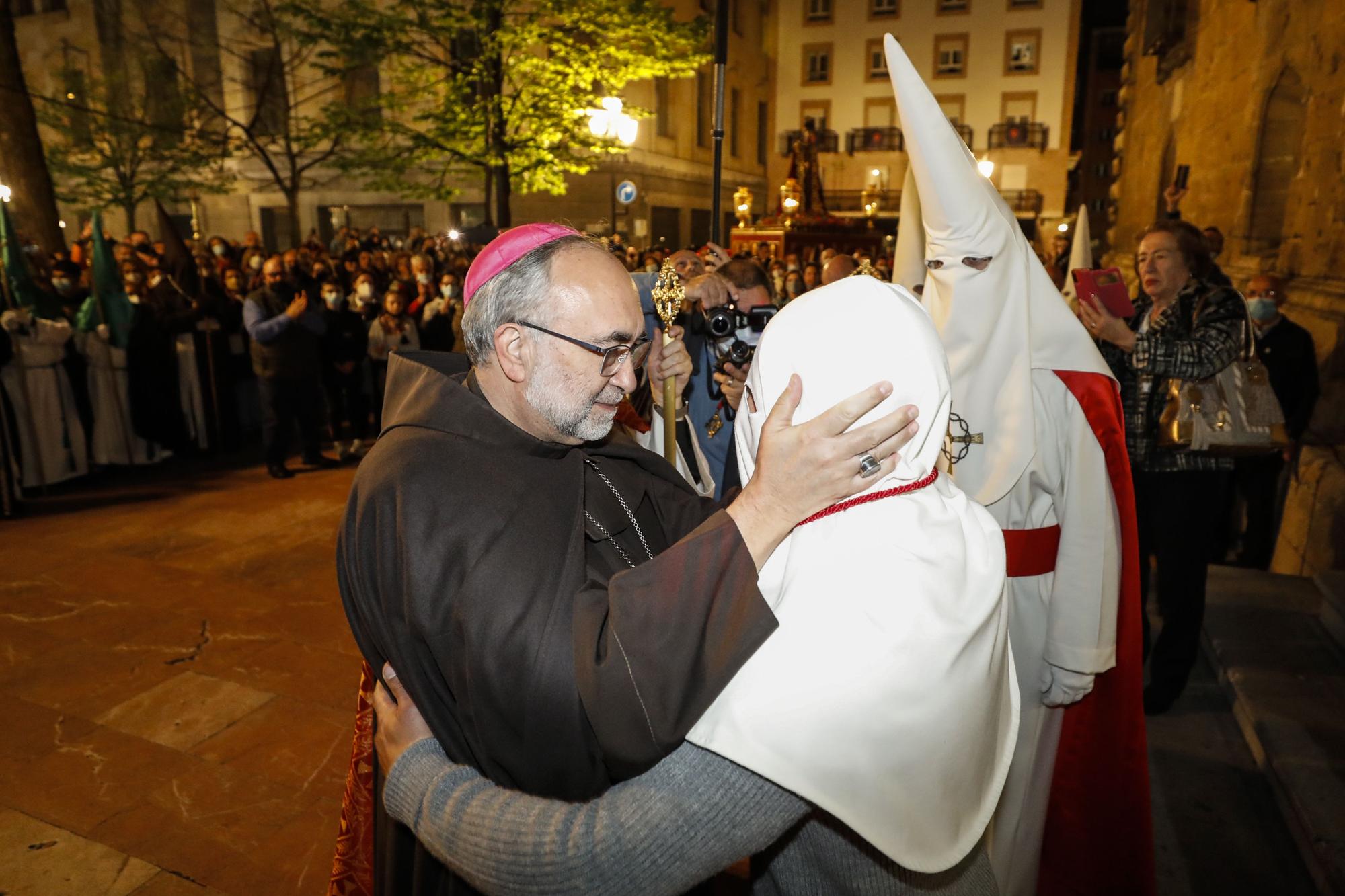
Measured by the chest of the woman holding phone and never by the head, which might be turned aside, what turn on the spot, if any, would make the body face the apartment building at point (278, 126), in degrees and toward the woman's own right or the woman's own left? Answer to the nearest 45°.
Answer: approximately 90° to the woman's own right

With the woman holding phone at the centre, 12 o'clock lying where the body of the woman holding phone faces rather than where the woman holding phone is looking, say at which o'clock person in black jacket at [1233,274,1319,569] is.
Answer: The person in black jacket is roughly at 5 o'clock from the woman holding phone.

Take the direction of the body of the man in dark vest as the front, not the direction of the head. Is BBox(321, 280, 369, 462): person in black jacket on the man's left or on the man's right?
on the man's left

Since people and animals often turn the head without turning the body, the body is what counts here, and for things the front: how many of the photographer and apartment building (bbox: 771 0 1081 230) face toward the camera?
2

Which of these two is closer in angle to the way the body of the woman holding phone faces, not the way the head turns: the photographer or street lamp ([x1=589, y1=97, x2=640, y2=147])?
the photographer

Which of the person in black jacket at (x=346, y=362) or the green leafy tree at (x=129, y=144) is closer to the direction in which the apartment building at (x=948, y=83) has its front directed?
the person in black jacket

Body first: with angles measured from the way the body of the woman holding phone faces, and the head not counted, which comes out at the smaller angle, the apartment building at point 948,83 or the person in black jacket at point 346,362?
the person in black jacket

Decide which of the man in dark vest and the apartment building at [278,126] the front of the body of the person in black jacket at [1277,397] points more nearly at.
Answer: the man in dark vest

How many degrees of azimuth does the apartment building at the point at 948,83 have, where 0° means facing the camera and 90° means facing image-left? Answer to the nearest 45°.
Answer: approximately 0°
